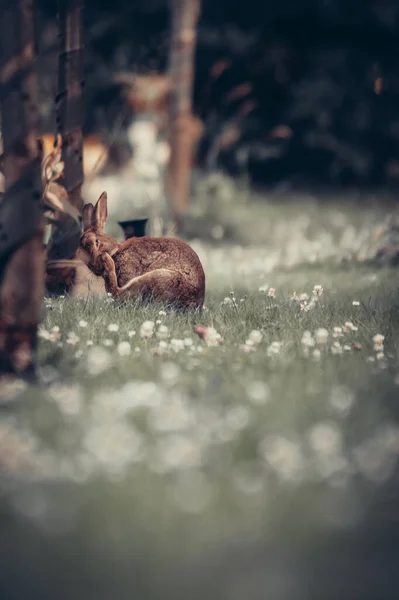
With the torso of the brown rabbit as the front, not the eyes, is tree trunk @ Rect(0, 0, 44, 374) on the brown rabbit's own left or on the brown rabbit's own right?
on the brown rabbit's own left

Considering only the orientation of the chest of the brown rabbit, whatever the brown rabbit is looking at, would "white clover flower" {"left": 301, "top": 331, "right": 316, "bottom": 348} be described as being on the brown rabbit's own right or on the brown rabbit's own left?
on the brown rabbit's own left

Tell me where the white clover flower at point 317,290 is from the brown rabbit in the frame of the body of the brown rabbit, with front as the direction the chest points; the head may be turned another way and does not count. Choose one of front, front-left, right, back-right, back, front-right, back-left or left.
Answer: back

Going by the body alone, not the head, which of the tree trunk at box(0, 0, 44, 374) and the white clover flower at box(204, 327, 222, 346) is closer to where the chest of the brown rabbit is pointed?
the tree trunk

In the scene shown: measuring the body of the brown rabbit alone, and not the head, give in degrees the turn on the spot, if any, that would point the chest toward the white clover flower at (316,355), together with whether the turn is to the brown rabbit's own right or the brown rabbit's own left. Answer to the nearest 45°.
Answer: approximately 135° to the brown rabbit's own left

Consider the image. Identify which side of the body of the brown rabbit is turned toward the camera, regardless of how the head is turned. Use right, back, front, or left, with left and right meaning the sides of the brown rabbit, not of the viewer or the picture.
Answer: left

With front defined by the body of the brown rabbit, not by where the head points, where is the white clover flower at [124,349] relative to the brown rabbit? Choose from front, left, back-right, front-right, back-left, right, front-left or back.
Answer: left

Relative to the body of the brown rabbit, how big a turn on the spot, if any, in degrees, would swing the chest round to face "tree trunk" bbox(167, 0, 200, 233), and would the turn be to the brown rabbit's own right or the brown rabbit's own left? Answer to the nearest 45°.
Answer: approximately 90° to the brown rabbit's own right

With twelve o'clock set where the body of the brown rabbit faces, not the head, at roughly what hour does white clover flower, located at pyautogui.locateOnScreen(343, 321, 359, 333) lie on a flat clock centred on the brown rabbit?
The white clover flower is roughly at 7 o'clock from the brown rabbit.

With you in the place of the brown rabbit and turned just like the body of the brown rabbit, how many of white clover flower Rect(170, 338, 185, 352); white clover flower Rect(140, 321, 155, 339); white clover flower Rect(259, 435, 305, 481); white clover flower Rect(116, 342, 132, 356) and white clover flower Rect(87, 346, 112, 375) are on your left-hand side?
5

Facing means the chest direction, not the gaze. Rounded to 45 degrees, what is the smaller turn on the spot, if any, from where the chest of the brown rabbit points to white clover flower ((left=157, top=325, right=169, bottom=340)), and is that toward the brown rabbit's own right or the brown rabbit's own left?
approximately 90° to the brown rabbit's own left

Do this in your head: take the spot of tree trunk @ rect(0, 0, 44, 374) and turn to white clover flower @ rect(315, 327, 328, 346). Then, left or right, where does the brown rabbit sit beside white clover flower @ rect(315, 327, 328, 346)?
left

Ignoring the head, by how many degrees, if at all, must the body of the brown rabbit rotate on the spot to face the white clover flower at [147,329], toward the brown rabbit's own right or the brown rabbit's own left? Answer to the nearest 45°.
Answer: approximately 90° to the brown rabbit's own left

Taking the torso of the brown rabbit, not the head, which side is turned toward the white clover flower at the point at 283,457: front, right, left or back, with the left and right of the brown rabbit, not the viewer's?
left

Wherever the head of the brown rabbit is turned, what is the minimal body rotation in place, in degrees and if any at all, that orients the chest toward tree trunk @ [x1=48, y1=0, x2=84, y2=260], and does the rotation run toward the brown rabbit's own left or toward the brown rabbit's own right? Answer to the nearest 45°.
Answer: approximately 45° to the brown rabbit's own right
